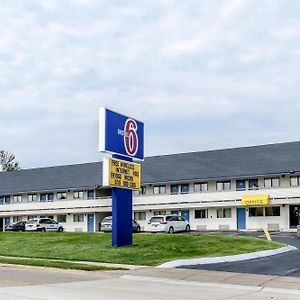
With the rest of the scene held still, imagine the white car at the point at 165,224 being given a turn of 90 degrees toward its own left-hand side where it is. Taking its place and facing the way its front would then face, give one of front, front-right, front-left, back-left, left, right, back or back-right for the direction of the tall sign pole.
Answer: back-left
